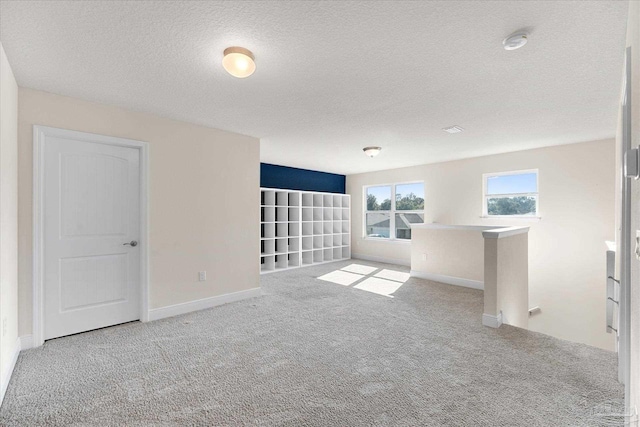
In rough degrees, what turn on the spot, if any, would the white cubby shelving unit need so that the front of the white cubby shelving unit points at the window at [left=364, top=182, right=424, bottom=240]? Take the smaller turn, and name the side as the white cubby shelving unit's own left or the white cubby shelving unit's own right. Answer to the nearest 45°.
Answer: approximately 45° to the white cubby shelving unit's own left

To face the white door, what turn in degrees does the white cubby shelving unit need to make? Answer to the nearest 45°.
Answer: approximately 90° to its right

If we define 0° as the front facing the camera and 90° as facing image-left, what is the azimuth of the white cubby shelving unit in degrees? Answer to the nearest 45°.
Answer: approximately 315°

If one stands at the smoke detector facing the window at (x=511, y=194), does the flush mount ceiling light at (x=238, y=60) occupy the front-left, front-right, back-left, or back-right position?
back-left

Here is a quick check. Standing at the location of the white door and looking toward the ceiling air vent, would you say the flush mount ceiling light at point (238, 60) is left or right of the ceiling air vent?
right

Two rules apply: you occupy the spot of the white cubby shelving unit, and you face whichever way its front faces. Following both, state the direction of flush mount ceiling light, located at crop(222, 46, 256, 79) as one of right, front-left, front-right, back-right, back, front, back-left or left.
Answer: front-right

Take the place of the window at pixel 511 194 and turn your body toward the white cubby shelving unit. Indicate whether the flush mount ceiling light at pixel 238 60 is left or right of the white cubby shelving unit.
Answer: left

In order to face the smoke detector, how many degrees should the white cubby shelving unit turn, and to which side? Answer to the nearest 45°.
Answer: approximately 45° to its right

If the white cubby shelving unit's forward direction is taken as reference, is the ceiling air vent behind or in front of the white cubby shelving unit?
in front
